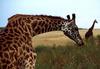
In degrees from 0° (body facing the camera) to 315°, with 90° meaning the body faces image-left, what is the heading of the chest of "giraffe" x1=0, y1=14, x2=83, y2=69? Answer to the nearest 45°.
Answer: approximately 270°
